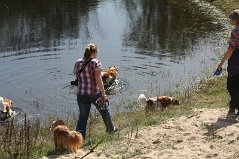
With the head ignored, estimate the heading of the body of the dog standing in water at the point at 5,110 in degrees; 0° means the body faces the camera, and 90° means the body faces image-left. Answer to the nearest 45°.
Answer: approximately 315°

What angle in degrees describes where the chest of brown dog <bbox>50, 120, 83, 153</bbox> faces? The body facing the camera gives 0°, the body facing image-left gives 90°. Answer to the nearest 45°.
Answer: approximately 135°

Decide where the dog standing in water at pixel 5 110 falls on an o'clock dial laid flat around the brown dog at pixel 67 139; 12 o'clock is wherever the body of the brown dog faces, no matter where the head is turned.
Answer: The dog standing in water is roughly at 1 o'clock from the brown dog.

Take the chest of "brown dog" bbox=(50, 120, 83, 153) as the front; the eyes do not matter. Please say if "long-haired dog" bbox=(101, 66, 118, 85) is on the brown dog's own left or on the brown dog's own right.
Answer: on the brown dog's own right
